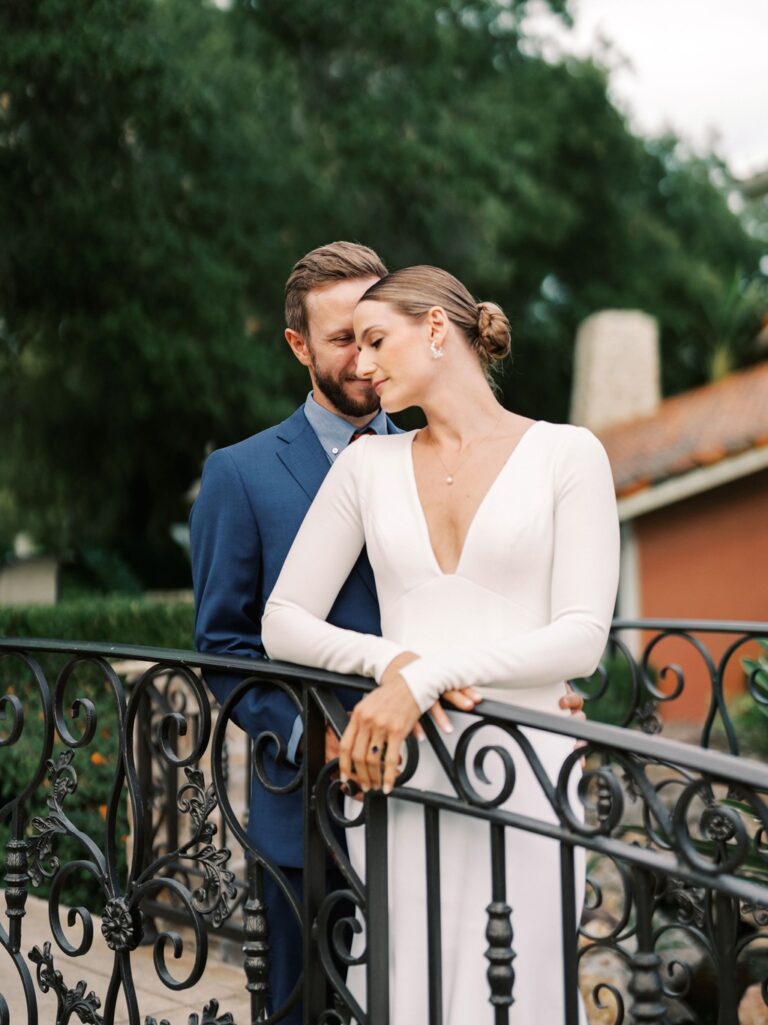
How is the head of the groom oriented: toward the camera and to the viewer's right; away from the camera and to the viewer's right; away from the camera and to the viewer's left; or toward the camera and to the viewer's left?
toward the camera and to the viewer's right

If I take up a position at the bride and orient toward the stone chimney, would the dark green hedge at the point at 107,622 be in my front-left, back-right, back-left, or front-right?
front-left

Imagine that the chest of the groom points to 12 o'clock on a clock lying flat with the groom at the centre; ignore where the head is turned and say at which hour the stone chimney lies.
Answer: The stone chimney is roughly at 8 o'clock from the groom.

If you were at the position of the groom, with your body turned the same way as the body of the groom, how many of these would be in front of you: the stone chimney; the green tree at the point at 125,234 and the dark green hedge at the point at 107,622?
0

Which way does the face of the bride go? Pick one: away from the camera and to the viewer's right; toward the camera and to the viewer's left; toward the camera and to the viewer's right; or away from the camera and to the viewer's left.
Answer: toward the camera and to the viewer's left

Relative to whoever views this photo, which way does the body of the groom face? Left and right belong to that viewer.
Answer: facing the viewer and to the right of the viewer
